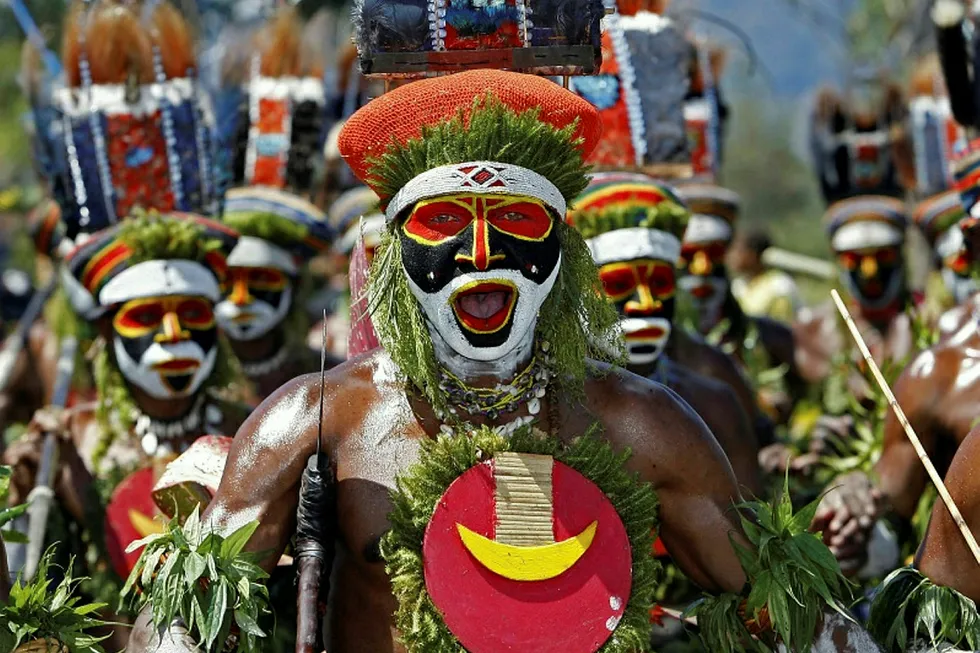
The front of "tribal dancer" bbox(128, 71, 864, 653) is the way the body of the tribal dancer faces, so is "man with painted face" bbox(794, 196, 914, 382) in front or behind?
behind

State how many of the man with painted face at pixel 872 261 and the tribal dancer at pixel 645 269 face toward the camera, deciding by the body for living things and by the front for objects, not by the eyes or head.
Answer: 2

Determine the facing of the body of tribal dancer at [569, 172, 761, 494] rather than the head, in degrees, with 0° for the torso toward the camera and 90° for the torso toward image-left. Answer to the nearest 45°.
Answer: approximately 0°

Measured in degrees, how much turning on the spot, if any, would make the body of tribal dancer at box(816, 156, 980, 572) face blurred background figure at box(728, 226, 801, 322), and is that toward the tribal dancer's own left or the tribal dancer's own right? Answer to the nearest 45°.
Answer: approximately 135° to the tribal dancer's own right

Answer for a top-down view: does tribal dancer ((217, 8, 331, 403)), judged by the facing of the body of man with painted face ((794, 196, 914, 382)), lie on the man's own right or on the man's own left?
on the man's own right
